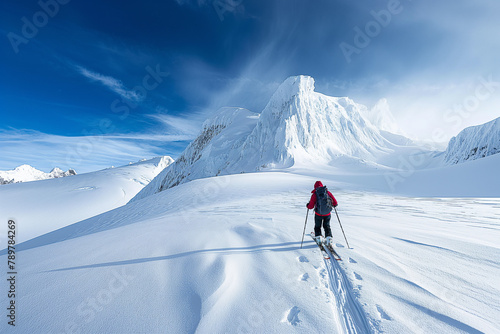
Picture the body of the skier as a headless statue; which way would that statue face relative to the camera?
away from the camera
